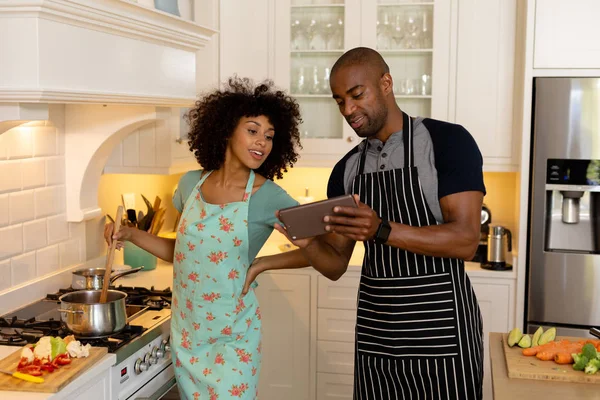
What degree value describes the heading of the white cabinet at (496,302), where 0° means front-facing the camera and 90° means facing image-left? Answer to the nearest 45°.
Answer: approximately 0°

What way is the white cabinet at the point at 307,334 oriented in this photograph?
toward the camera

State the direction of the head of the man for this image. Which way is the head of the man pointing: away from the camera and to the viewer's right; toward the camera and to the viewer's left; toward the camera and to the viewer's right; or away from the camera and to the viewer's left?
toward the camera and to the viewer's left

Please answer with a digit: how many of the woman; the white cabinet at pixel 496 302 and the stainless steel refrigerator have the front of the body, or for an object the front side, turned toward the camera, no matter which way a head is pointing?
3

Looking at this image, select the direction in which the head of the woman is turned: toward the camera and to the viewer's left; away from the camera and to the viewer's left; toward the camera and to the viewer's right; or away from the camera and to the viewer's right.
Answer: toward the camera and to the viewer's right

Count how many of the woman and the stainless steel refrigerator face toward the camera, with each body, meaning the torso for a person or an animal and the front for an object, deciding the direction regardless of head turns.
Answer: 2

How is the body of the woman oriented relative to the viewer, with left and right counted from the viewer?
facing the viewer

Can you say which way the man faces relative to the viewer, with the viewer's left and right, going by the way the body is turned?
facing the viewer and to the left of the viewer
